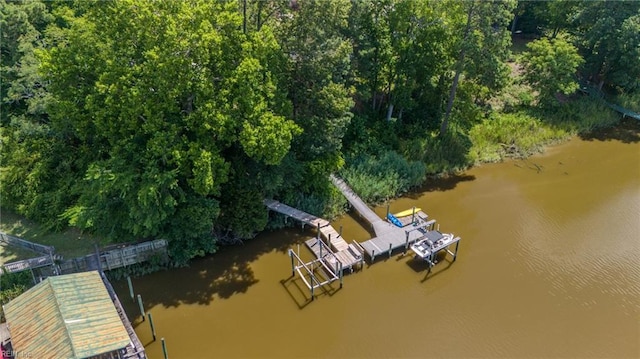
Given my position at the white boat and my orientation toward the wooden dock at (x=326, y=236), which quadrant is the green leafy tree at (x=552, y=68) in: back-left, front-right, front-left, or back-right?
back-right

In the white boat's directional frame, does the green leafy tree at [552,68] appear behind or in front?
in front
